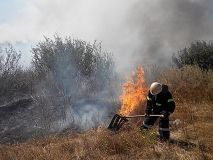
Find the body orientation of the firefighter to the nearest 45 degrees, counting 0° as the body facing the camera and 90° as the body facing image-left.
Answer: approximately 45°

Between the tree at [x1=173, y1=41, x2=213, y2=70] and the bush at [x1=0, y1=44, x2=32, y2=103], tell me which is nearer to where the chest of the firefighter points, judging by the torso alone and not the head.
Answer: the bush

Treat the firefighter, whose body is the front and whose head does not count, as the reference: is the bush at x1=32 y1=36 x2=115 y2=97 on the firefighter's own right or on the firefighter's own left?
on the firefighter's own right

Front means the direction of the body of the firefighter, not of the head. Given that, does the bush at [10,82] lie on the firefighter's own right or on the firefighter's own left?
on the firefighter's own right

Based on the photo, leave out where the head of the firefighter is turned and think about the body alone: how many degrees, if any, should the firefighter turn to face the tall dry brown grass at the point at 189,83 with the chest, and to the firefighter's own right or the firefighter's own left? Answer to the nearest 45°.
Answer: approximately 135° to the firefighter's own right

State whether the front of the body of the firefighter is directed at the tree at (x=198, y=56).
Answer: no
